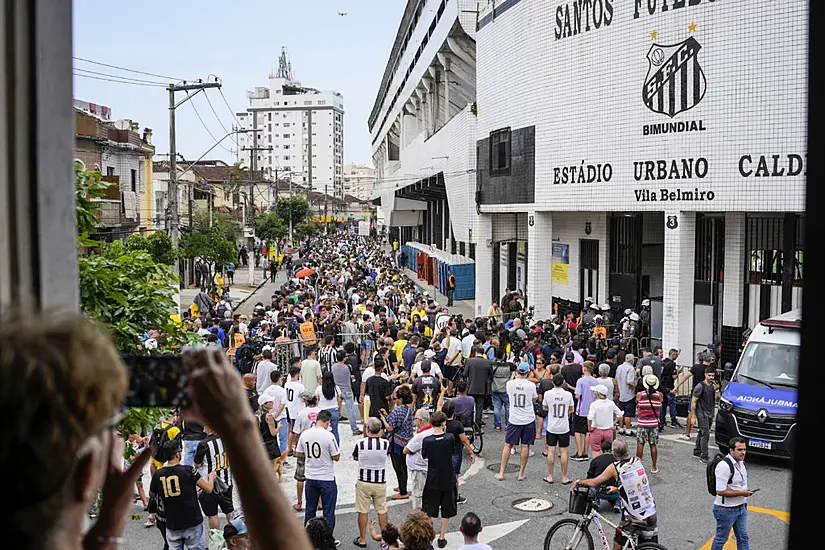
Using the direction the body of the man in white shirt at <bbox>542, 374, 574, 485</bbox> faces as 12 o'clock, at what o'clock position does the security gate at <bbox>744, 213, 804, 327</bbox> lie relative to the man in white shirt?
The security gate is roughly at 1 o'clock from the man in white shirt.

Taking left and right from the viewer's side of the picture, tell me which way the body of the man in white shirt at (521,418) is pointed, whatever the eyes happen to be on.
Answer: facing away from the viewer

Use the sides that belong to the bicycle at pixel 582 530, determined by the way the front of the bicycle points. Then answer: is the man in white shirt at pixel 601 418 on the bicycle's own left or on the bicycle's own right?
on the bicycle's own right

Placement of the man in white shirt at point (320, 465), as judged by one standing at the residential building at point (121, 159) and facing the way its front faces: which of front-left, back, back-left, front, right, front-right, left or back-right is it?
front-right

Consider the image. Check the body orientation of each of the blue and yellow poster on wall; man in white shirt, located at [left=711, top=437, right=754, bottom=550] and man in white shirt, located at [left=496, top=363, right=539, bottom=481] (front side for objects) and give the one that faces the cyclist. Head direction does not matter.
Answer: the blue and yellow poster on wall

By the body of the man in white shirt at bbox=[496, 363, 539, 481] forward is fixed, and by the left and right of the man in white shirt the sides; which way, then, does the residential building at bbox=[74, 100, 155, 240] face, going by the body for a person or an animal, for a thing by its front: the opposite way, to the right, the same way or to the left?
to the right

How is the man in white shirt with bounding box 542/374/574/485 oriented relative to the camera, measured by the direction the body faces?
away from the camera

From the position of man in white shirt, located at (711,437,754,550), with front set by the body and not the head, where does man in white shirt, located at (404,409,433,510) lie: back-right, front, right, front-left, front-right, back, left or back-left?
back-right

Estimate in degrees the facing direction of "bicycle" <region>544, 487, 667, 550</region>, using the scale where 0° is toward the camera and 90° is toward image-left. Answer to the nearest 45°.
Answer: approximately 90°

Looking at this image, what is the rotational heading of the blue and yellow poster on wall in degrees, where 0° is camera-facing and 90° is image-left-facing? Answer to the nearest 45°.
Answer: approximately 0°

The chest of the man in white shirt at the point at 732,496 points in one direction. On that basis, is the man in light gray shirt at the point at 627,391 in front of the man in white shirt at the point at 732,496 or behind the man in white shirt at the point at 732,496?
behind

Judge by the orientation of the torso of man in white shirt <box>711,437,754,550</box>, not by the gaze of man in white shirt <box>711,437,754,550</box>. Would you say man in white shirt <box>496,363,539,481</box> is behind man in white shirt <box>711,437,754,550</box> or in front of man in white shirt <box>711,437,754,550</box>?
behind

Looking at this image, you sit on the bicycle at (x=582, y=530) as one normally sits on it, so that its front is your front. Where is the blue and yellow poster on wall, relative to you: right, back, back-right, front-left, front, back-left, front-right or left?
right

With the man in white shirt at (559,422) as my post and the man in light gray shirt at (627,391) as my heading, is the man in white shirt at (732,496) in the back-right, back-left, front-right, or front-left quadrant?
back-right

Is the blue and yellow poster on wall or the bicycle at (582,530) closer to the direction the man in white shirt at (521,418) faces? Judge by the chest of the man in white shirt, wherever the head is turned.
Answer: the blue and yellow poster on wall

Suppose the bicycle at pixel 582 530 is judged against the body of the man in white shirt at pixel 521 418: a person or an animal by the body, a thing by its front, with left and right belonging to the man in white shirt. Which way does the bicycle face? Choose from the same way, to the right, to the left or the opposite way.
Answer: to the left

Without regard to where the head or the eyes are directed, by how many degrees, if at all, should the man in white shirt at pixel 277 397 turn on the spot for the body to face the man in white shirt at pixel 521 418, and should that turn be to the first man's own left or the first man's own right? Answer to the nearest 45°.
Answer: approximately 45° to the first man's own right

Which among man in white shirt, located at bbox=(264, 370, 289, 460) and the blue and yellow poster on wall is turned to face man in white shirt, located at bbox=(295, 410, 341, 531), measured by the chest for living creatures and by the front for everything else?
the blue and yellow poster on wall
